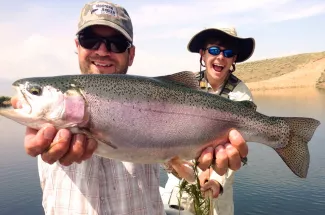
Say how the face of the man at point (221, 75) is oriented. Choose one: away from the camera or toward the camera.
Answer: toward the camera

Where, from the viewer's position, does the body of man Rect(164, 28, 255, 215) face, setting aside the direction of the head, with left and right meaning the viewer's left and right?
facing the viewer
